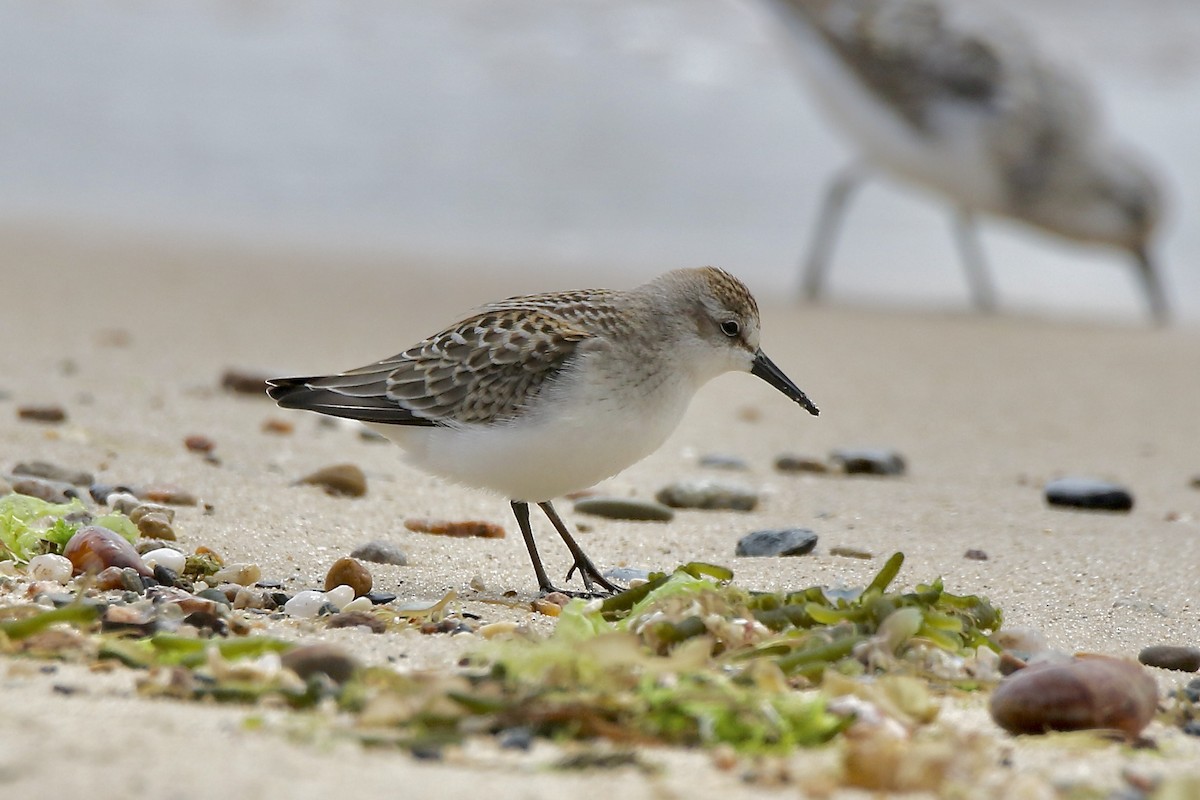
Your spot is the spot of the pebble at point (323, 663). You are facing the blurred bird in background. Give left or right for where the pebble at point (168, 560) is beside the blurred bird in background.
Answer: left

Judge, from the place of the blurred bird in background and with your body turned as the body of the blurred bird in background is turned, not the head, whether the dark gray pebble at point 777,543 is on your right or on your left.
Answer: on your right

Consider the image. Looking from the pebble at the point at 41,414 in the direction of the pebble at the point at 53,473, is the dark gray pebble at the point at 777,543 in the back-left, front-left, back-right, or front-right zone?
front-left

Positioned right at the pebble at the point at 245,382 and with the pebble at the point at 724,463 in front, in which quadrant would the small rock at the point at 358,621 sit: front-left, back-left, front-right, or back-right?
front-right

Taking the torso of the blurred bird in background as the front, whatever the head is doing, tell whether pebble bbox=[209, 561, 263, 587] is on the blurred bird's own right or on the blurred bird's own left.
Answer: on the blurred bird's own right

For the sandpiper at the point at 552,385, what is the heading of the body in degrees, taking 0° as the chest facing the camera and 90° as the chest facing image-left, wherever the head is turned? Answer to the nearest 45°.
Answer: approximately 270°

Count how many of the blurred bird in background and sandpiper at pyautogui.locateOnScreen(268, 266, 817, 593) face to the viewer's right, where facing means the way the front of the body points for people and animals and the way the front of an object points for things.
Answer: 2

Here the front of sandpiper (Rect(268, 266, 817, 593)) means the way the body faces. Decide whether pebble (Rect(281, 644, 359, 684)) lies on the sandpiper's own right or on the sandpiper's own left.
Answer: on the sandpiper's own right

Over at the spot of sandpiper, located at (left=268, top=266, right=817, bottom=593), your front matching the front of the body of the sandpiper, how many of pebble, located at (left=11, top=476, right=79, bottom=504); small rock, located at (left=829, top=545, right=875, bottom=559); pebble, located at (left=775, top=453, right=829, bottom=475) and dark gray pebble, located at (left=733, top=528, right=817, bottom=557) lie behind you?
1

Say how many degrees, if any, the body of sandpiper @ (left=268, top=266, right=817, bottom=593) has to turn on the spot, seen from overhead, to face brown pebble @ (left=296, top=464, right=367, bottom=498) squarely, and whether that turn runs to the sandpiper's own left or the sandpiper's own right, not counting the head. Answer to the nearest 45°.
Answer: approximately 135° to the sandpiper's own left

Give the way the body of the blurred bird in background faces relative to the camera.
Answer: to the viewer's right

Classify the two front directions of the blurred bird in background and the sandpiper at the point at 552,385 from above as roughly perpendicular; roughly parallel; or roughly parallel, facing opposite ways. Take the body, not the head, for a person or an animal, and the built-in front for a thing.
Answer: roughly parallel

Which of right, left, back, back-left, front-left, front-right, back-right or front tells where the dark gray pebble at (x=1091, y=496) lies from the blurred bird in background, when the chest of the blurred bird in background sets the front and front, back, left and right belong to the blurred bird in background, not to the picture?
right

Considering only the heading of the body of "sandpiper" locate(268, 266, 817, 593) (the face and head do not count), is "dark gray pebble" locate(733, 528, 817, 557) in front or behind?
in front

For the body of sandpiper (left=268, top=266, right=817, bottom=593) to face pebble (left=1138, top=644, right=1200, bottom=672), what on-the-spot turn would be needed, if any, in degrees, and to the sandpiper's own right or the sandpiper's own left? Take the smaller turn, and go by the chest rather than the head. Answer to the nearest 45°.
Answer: approximately 45° to the sandpiper's own right

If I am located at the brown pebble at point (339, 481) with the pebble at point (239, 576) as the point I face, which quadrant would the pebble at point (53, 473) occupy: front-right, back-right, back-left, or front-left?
front-right
